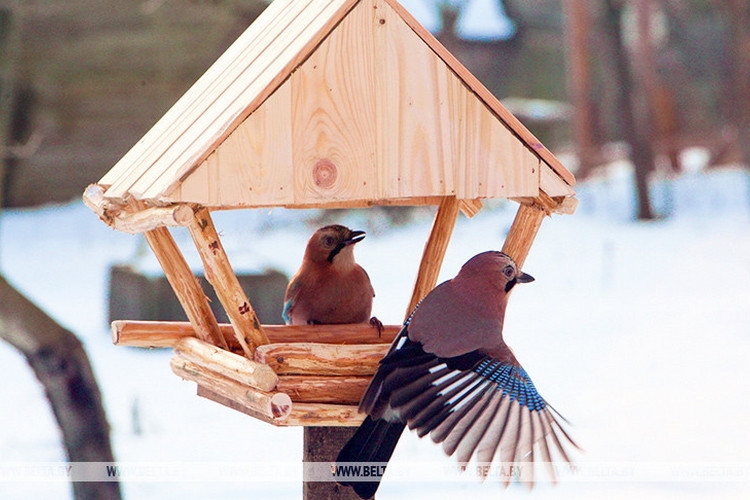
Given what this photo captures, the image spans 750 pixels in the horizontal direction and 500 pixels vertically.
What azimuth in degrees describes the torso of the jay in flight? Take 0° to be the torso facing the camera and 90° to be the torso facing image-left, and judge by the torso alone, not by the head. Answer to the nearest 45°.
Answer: approximately 225°

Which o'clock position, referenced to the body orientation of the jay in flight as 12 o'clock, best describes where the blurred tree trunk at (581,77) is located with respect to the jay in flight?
The blurred tree trunk is roughly at 11 o'clock from the jay in flight.

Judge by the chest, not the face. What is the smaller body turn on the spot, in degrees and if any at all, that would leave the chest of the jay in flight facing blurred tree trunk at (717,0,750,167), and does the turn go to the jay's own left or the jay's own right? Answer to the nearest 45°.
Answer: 0° — it already faces it

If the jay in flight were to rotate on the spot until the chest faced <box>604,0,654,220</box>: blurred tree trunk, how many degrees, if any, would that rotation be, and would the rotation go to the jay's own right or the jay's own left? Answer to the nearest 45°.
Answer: approximately 45° to the jay's own left
